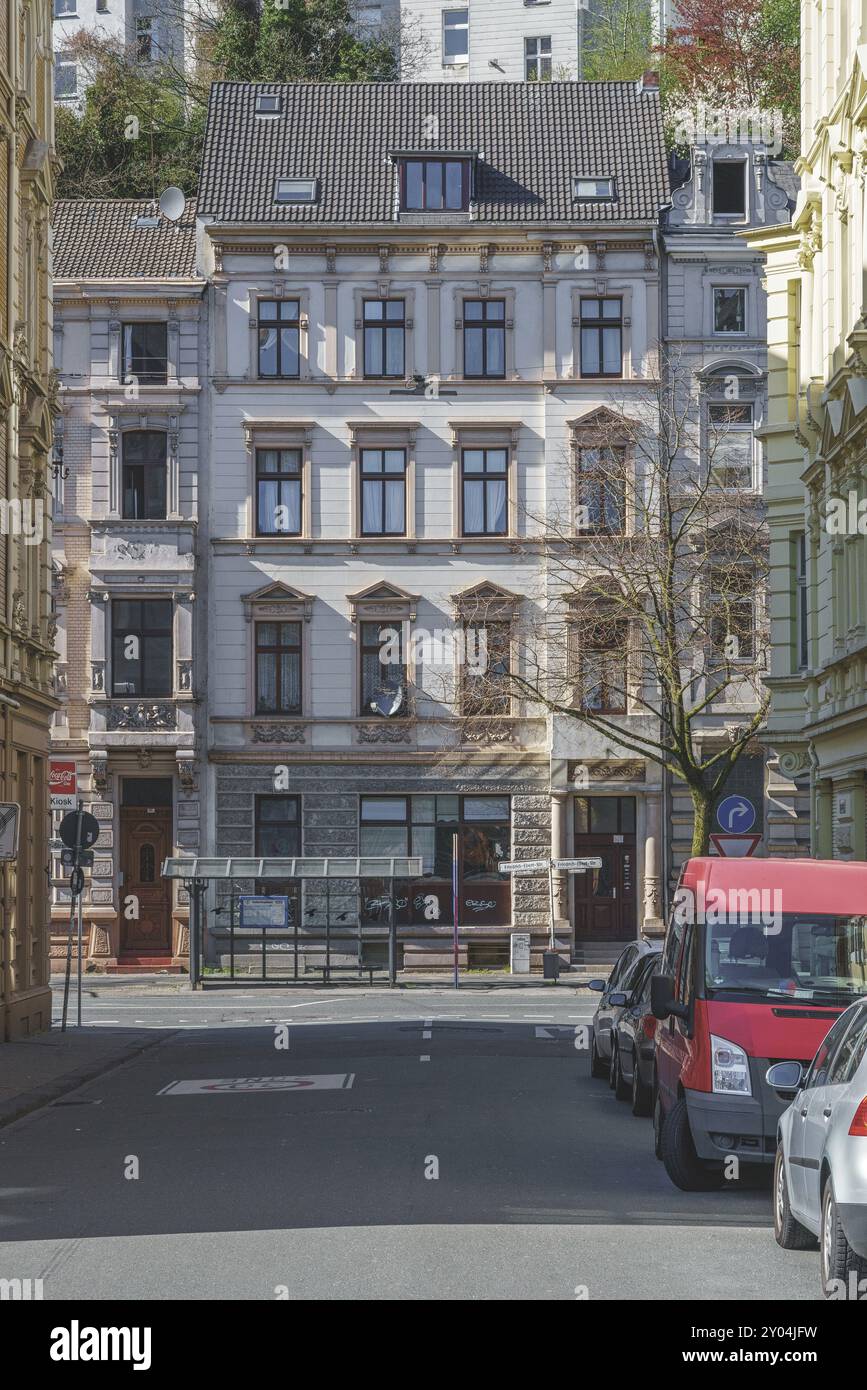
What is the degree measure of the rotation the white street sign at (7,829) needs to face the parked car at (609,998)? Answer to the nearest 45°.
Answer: approximately 90° to its left

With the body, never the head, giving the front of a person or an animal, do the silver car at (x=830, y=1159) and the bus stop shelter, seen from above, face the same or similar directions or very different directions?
very different directions

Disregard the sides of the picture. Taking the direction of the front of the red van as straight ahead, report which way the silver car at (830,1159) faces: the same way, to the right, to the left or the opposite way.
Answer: the opposite way

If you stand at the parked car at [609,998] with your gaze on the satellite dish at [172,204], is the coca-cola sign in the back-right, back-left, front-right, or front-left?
front-left

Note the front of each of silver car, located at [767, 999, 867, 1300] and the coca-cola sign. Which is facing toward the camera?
the coca-cola sign

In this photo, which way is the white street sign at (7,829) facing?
toward the camera

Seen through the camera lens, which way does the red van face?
facing the viewer

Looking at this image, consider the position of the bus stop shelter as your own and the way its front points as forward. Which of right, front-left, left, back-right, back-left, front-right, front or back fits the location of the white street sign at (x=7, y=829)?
front

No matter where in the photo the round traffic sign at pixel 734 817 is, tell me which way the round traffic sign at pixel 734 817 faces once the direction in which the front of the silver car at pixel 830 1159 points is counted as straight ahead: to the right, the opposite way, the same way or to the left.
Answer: the opposite way

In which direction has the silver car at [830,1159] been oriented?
away from the camera

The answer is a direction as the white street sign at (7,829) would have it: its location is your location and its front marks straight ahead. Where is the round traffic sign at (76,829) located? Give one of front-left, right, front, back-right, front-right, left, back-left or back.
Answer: back

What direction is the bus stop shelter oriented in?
toward the camera

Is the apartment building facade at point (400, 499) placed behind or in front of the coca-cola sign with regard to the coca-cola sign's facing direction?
behind

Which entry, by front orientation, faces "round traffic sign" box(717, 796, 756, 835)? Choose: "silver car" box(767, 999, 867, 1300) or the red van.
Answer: the silver car

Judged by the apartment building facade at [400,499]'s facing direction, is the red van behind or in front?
in front

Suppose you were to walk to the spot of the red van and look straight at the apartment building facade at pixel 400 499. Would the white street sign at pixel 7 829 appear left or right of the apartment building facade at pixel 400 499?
left

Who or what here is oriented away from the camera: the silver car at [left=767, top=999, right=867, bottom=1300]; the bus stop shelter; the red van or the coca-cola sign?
the silver car

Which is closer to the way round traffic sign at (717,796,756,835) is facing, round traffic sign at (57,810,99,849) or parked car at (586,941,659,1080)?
the parked car
